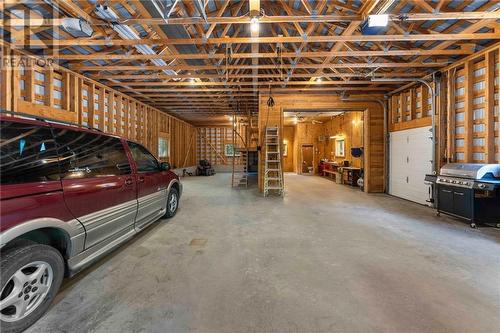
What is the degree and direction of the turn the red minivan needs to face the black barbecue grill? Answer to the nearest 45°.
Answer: approximately 45° to its right

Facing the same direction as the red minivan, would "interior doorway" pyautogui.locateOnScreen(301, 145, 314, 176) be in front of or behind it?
in front

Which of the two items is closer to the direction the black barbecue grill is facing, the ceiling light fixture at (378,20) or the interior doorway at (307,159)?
the ceiling light fixture

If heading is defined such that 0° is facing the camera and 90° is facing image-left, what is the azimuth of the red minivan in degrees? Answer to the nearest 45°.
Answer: approximately 225°

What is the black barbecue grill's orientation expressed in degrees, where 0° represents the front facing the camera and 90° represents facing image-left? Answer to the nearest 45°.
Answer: approximately 45°
